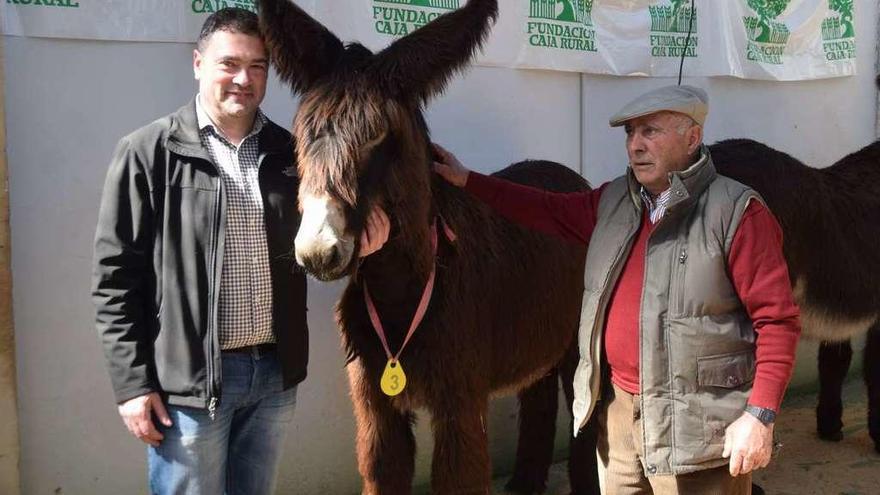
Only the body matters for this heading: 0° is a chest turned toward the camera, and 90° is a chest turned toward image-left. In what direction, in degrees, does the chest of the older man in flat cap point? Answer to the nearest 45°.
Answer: approximately 45°

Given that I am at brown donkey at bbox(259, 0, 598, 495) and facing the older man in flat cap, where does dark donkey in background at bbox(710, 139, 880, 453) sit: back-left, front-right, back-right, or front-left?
front-left

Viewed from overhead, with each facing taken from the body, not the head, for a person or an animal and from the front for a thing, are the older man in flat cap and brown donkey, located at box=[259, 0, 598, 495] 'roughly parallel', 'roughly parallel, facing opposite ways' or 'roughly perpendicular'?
roughly parallel

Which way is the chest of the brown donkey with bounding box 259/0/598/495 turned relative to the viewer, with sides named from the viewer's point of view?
facing the viewer and to the left of the viewer

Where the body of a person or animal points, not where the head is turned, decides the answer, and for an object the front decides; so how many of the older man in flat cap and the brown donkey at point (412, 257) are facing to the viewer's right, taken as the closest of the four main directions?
0

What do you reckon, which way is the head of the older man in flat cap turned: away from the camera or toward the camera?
toward the camera

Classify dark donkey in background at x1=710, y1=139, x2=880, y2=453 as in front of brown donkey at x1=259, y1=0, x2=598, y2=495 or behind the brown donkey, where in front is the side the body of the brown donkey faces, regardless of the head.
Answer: behind

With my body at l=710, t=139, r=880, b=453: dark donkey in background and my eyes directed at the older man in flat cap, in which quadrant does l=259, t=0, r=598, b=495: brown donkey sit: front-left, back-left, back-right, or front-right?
front-right

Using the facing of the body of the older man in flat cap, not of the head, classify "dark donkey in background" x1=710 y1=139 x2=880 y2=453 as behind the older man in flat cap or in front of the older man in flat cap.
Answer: behind
